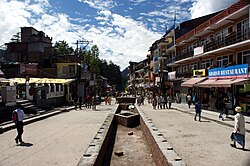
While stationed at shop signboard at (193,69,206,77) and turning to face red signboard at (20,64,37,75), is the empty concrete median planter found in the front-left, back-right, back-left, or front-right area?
front-left

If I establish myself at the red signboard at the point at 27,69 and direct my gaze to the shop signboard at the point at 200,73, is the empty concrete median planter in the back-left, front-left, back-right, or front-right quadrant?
front-right

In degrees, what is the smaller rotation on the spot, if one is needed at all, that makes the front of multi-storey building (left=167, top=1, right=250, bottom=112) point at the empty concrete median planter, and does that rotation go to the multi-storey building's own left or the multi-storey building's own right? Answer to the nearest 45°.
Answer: approximately 45° to the multi-storey building's own left

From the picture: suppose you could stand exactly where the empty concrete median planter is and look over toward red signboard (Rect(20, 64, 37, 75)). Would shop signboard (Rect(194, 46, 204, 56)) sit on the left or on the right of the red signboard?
right

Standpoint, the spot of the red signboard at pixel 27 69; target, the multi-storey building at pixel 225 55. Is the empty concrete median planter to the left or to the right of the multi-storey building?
right

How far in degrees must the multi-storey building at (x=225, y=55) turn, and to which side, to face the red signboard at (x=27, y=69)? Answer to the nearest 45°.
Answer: approximately 45° to its right

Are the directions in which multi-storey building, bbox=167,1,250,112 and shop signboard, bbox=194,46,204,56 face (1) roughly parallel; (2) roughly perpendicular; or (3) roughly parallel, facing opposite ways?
roughly parallel

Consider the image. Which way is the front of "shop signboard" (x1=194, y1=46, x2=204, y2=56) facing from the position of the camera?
facing the viewer and to the left of the viewer

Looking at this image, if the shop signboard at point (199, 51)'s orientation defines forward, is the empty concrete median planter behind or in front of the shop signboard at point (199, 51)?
in front

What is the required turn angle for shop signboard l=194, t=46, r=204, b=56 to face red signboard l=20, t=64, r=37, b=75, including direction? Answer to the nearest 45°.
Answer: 0° — it already faces it

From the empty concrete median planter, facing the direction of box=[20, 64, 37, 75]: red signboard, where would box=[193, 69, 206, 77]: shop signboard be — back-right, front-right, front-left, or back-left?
front-right
